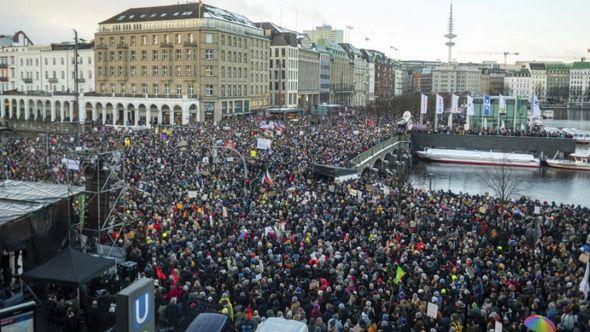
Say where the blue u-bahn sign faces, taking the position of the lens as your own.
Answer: facing the viewer and to the right of the viewer

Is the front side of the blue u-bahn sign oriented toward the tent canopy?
no
